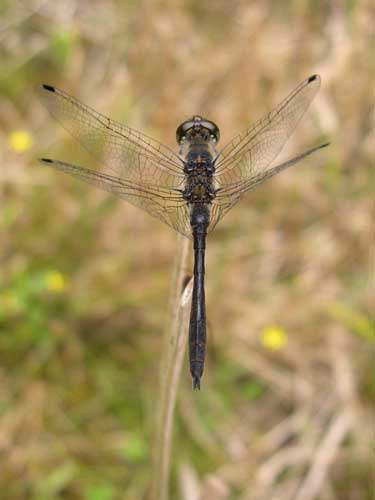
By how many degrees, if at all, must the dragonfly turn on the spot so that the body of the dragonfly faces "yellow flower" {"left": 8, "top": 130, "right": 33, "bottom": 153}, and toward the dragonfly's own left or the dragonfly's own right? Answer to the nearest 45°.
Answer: approximately 45° to the dragonfly's own left

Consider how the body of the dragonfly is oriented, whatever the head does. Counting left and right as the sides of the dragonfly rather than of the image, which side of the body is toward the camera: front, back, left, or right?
back
